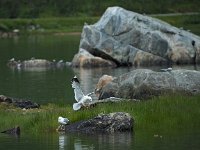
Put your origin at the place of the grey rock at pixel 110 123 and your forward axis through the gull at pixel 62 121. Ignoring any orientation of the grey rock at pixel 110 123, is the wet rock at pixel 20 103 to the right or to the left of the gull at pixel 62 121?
right

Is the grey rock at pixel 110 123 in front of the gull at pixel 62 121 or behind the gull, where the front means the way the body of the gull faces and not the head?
behind

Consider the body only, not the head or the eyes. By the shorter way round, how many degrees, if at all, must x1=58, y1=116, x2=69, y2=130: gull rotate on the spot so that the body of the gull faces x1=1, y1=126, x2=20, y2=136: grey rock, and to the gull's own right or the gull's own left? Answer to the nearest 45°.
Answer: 0° — it already faces it

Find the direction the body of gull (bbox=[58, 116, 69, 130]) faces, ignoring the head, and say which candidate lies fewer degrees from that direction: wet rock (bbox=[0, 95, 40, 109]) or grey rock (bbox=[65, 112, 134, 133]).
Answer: the wet rock

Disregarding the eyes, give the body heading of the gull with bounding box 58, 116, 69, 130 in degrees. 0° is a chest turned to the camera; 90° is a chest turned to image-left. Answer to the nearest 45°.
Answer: approximately 90°

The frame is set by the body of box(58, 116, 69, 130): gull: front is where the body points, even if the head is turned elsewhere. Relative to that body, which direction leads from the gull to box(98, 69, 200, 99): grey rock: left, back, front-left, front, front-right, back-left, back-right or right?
back-right

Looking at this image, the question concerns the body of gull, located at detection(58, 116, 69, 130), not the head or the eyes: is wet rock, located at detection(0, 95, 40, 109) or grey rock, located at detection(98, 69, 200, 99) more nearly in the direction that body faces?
the wet rock
